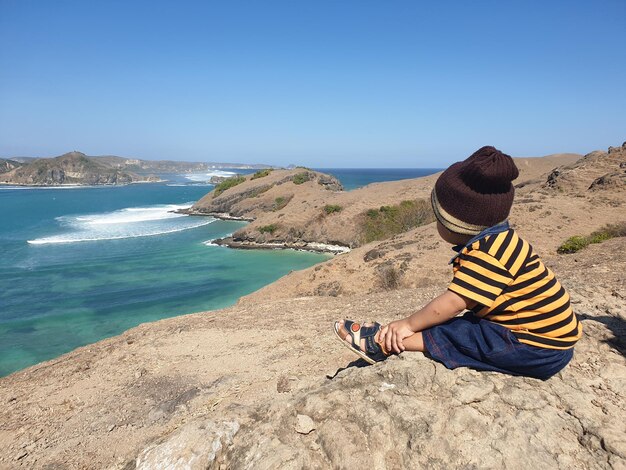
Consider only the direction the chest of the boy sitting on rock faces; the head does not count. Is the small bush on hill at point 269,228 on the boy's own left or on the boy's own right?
on the boy's own right

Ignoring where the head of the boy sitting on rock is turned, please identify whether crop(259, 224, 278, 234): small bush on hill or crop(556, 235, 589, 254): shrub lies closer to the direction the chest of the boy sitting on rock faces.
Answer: the small bush on hill

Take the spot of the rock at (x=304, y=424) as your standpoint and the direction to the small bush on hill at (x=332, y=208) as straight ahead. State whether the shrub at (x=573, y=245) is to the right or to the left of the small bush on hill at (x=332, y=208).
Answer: right

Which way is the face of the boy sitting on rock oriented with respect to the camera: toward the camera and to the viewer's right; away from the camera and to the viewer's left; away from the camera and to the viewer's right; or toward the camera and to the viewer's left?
away from the camera and to the viewer's left

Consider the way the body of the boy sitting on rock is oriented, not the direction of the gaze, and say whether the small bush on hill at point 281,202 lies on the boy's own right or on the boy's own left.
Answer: on the boy's own right

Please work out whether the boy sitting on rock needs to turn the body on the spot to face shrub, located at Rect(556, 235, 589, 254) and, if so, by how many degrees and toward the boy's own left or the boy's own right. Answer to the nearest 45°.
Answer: approximately 90° to the boy's own right

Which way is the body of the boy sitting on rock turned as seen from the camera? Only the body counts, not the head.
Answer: to the viewer's left

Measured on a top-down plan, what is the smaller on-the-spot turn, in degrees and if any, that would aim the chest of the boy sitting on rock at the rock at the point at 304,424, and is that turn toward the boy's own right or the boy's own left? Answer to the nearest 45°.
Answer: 0° — they already face it
